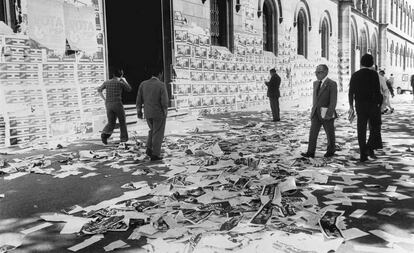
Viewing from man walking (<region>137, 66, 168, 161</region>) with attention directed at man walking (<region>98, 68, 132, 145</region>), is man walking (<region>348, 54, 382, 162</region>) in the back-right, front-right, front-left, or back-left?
back-right

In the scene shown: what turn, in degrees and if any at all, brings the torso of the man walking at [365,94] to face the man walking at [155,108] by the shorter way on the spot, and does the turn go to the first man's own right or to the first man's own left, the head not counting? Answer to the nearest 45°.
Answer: approximately 90° to the first man's own left

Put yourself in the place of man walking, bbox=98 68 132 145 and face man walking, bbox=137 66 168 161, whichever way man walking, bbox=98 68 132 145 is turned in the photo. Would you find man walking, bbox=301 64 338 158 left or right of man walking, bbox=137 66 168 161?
left

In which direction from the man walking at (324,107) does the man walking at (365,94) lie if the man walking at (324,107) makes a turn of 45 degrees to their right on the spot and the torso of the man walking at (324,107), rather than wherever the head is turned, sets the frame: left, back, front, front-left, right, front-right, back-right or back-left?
back

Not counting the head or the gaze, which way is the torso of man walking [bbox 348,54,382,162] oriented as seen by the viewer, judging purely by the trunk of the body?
away from the camera

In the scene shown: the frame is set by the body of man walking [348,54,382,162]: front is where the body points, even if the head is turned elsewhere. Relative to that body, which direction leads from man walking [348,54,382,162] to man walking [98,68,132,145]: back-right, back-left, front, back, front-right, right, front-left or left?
left

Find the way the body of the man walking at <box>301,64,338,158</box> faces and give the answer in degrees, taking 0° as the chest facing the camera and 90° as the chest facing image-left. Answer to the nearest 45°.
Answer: approximately 45°

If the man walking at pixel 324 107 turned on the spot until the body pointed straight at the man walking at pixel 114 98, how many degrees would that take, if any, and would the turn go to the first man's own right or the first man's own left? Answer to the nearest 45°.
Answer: approximately 45° to the first man's own right

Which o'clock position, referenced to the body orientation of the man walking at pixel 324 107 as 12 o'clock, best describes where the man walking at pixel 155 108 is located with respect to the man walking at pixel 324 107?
the man walking at pixel 155 108 is roughly at 1 o'clock from the man walking at pixel 324 107.
